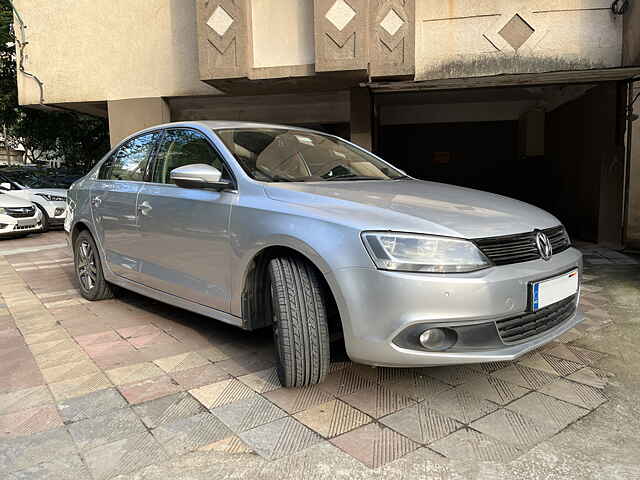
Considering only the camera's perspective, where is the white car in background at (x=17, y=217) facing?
facing the viewer and to the right of the viewer

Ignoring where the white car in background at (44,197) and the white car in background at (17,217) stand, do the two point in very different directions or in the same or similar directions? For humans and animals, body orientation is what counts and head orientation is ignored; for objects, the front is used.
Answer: same or similar directions

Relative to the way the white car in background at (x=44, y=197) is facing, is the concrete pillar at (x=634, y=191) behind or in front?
in front

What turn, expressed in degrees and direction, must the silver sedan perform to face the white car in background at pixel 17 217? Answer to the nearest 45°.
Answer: approximately 180°

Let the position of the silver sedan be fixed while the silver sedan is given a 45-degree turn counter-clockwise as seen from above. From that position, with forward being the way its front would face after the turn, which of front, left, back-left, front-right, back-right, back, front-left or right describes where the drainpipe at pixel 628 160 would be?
front-left

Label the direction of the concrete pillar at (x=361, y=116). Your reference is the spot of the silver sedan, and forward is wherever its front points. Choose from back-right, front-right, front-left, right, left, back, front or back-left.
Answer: back-left

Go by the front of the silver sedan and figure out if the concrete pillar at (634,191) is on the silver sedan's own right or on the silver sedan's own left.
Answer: on the silver sedan's own left

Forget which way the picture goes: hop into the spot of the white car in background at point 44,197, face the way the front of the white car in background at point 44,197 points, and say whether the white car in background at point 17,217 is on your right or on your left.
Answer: on your right

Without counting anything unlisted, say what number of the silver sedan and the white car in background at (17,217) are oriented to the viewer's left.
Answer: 0

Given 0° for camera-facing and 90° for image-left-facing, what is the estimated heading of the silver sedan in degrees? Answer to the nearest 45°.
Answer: approximately 315°
